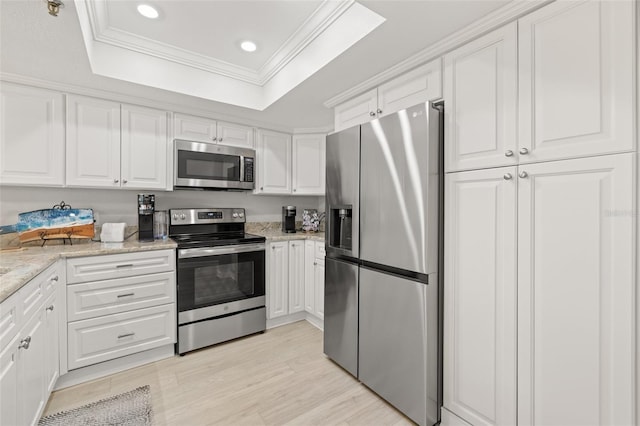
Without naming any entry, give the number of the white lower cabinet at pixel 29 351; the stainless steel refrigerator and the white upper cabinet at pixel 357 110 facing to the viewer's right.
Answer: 1

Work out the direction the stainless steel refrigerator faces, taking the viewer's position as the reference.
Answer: facing the viewer and to the left of the viewer

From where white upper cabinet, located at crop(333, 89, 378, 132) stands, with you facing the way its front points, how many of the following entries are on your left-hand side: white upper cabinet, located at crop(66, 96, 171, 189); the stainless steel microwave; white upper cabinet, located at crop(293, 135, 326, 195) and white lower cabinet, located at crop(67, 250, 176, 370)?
0

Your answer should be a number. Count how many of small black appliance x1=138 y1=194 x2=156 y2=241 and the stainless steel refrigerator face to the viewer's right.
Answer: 0

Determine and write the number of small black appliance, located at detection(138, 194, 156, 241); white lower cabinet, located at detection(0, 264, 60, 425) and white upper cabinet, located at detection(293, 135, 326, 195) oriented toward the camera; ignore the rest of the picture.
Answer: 2

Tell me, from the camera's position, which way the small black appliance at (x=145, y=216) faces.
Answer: facing the viewer

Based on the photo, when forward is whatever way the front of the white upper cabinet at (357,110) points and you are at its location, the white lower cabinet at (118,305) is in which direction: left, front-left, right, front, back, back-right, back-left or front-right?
front-right

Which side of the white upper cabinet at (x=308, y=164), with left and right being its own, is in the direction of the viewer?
front

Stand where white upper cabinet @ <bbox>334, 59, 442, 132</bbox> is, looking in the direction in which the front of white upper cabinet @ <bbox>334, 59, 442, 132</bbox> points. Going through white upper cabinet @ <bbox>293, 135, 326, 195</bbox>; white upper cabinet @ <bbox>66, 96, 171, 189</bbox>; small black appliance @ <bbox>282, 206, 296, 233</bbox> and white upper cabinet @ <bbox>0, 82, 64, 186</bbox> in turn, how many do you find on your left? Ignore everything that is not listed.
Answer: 0

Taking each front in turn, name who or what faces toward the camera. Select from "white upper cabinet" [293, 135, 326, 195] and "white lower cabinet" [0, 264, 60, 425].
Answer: the white upper cabinet

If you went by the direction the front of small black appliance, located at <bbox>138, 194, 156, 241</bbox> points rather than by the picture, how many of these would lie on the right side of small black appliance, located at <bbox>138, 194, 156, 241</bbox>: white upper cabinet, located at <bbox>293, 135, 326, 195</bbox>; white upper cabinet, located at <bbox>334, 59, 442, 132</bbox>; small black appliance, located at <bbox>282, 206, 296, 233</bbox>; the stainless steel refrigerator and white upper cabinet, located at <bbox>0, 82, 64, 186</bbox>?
1

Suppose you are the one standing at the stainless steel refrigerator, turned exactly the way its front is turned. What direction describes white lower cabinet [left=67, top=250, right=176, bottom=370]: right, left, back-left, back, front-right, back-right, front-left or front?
front-right

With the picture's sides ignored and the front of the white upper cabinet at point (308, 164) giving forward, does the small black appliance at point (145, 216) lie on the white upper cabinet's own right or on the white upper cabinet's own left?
on the white upper cabinet's own right

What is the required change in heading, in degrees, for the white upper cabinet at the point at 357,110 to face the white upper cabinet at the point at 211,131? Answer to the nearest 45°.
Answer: approximately 45° to its right

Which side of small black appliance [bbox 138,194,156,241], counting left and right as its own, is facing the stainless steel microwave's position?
left

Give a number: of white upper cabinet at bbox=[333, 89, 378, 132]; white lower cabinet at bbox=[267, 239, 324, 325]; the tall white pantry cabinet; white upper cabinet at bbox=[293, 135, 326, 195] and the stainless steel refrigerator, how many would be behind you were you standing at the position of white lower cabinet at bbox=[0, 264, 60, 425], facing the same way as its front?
0

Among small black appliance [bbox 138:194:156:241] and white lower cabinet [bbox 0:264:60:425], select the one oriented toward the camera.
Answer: the small black appliance
